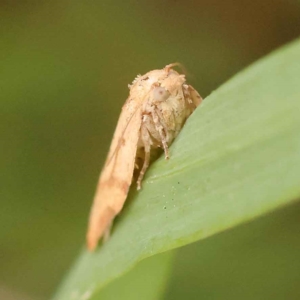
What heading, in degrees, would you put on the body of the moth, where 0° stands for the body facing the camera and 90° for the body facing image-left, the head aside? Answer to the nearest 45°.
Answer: approximately 315°
